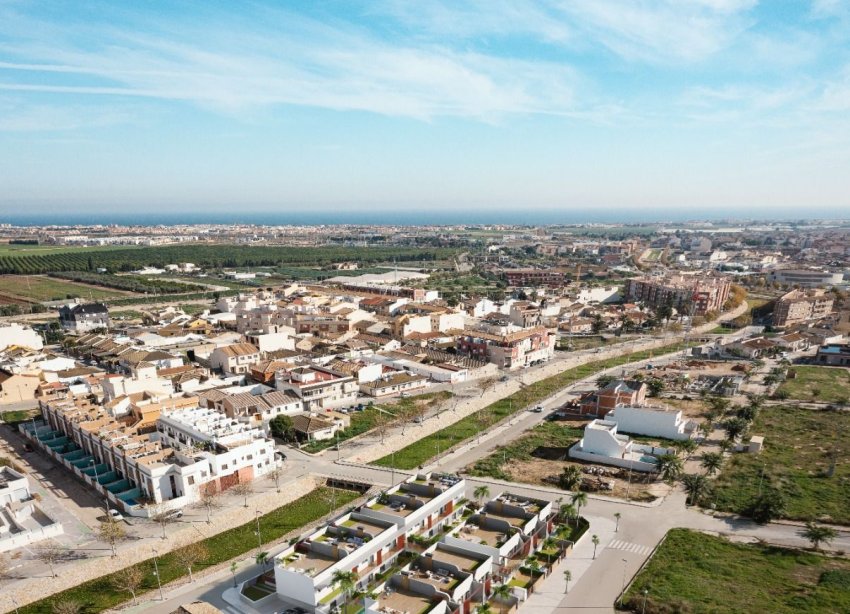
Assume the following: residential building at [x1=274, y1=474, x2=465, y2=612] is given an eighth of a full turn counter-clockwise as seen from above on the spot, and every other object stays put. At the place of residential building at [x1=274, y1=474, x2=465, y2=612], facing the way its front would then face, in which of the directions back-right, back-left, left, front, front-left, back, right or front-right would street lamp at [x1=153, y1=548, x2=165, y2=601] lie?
back

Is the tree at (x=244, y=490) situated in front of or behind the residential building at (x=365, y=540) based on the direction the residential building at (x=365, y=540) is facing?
behind

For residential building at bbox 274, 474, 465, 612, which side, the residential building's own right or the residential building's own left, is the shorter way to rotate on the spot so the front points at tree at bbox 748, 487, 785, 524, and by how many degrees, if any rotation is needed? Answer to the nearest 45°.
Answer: approximately 45° to the residential building's own left

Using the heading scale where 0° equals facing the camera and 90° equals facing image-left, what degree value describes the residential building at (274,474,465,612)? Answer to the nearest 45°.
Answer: approximately 315°

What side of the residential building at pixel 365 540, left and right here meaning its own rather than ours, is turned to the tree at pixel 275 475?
back

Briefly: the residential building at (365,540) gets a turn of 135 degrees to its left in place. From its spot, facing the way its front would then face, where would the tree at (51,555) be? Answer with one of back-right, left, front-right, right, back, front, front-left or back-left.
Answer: left

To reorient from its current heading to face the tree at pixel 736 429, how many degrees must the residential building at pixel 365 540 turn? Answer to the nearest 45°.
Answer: approximately 90° to its left

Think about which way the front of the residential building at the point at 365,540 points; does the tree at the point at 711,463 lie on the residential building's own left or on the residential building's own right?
on the residential building's own left
